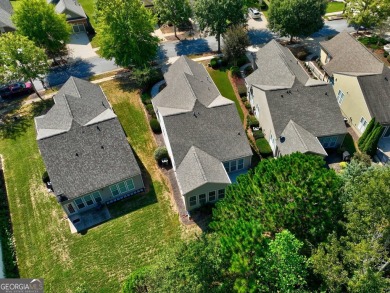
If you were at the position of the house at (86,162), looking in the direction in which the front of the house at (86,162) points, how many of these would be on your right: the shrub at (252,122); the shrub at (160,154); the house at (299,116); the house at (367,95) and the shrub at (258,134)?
5

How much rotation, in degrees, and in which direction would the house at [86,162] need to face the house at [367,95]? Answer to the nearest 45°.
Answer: approximately 90° to its right

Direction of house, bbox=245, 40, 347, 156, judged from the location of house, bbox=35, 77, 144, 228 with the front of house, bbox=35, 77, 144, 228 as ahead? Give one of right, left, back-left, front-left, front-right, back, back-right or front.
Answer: right

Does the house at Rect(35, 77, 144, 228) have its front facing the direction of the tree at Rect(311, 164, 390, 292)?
no

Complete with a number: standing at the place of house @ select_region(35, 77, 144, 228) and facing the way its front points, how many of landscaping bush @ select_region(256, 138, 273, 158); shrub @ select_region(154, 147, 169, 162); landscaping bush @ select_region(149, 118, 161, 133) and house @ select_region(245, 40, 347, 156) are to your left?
0

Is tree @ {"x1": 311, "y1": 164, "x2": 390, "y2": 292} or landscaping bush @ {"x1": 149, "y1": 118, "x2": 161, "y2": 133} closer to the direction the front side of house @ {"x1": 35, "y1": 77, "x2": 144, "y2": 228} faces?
the landscaping bush

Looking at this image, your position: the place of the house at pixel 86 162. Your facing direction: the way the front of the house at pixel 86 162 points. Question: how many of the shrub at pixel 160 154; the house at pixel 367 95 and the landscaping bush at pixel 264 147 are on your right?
3

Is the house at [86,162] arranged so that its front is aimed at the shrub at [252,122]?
no

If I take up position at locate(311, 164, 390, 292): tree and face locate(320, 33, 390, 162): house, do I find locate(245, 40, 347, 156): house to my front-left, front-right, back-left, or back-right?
front-left

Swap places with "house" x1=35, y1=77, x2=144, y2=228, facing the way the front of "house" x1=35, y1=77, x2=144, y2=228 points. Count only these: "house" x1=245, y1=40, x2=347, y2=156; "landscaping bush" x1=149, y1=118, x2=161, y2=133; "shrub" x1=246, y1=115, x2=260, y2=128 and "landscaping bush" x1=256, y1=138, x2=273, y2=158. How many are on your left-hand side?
0

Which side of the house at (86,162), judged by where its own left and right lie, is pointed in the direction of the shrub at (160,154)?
right

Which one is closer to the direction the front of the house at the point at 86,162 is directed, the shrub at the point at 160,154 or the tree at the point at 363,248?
the shrub

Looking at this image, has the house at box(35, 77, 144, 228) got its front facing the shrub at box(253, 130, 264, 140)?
no

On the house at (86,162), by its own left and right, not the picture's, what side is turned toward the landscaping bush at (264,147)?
right

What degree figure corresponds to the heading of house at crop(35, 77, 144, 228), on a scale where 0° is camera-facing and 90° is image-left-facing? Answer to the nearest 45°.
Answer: approximately 180°
